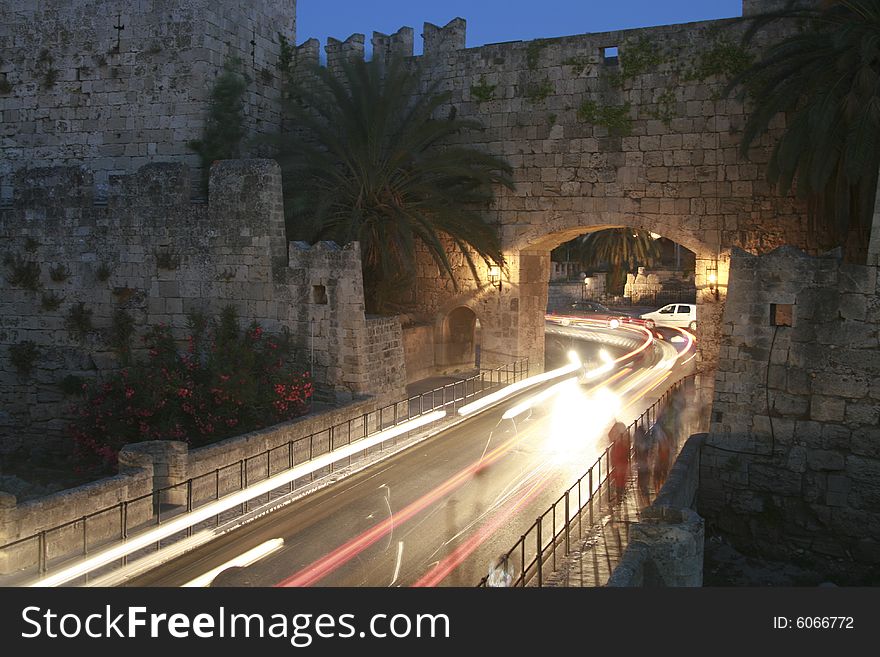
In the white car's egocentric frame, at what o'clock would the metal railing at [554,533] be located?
The metal railing is roughly at 9 o'clock from the white car.

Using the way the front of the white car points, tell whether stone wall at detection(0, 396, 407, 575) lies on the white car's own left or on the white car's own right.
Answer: on the white car's own left

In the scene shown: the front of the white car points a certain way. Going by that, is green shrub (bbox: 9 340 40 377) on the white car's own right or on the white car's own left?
on the white car's own left

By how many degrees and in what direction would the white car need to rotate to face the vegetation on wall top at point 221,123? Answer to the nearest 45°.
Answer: approximately 45° to its left

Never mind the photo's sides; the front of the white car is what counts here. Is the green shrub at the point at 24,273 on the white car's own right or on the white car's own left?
on the white car's own left

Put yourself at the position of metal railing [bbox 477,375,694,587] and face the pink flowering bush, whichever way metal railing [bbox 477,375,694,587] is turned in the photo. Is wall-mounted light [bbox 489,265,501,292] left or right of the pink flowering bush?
right

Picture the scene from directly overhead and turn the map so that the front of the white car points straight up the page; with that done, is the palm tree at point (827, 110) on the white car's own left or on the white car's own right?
on the white car's own left

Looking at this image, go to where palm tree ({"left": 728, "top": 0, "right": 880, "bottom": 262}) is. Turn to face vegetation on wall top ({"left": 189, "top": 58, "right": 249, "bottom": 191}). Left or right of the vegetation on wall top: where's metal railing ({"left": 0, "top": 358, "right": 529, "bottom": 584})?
left

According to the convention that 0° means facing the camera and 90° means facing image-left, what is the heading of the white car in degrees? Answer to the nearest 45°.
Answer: approximately 90°

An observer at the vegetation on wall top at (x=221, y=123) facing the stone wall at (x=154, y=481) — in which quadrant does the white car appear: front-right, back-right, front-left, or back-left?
back-left

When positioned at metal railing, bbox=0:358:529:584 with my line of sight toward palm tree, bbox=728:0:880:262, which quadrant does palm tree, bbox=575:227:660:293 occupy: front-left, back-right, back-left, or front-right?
front-left
